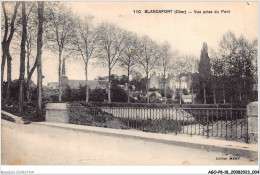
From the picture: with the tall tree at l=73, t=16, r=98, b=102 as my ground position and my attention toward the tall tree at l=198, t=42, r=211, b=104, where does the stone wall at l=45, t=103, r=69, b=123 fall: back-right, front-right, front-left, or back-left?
back-right

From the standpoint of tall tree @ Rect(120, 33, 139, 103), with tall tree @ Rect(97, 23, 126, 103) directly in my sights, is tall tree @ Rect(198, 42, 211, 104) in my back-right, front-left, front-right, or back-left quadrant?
back-left

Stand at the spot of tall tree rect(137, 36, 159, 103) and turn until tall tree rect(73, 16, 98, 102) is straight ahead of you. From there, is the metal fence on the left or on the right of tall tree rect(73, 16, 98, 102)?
left
